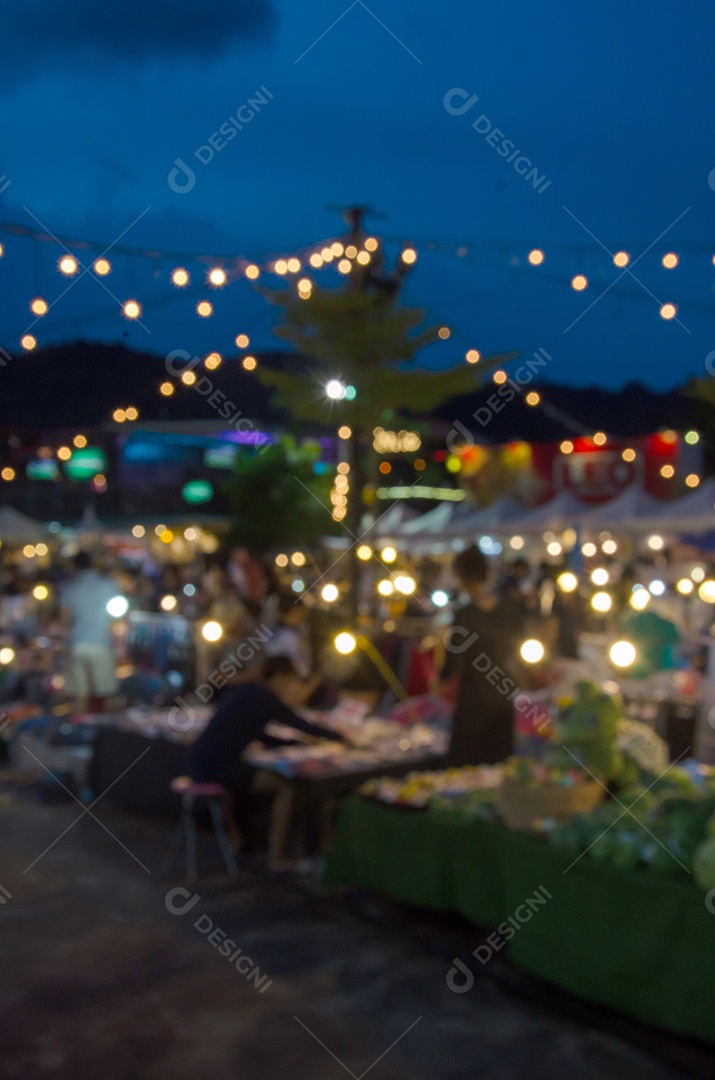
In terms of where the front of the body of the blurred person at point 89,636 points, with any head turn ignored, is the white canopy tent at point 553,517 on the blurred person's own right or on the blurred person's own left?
on the blurred person's own right

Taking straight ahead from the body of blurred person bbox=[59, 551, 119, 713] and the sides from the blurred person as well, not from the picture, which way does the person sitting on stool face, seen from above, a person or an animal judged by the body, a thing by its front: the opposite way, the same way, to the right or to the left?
to the right

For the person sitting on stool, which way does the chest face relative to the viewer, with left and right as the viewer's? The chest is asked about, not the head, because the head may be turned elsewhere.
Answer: facing to the right of the viewer

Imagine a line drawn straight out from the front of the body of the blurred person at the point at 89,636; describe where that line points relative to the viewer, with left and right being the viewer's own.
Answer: facing away from the viewer

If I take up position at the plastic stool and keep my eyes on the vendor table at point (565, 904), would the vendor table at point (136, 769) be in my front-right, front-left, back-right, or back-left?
back-left

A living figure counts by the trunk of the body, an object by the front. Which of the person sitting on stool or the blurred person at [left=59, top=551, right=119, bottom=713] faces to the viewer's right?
the person sitting on stool

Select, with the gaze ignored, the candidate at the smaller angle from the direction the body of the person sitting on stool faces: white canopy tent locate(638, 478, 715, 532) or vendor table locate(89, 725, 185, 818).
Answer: the white canopy tent

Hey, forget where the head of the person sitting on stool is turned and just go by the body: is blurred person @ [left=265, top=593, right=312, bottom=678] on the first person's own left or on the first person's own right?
on the first person's own left
